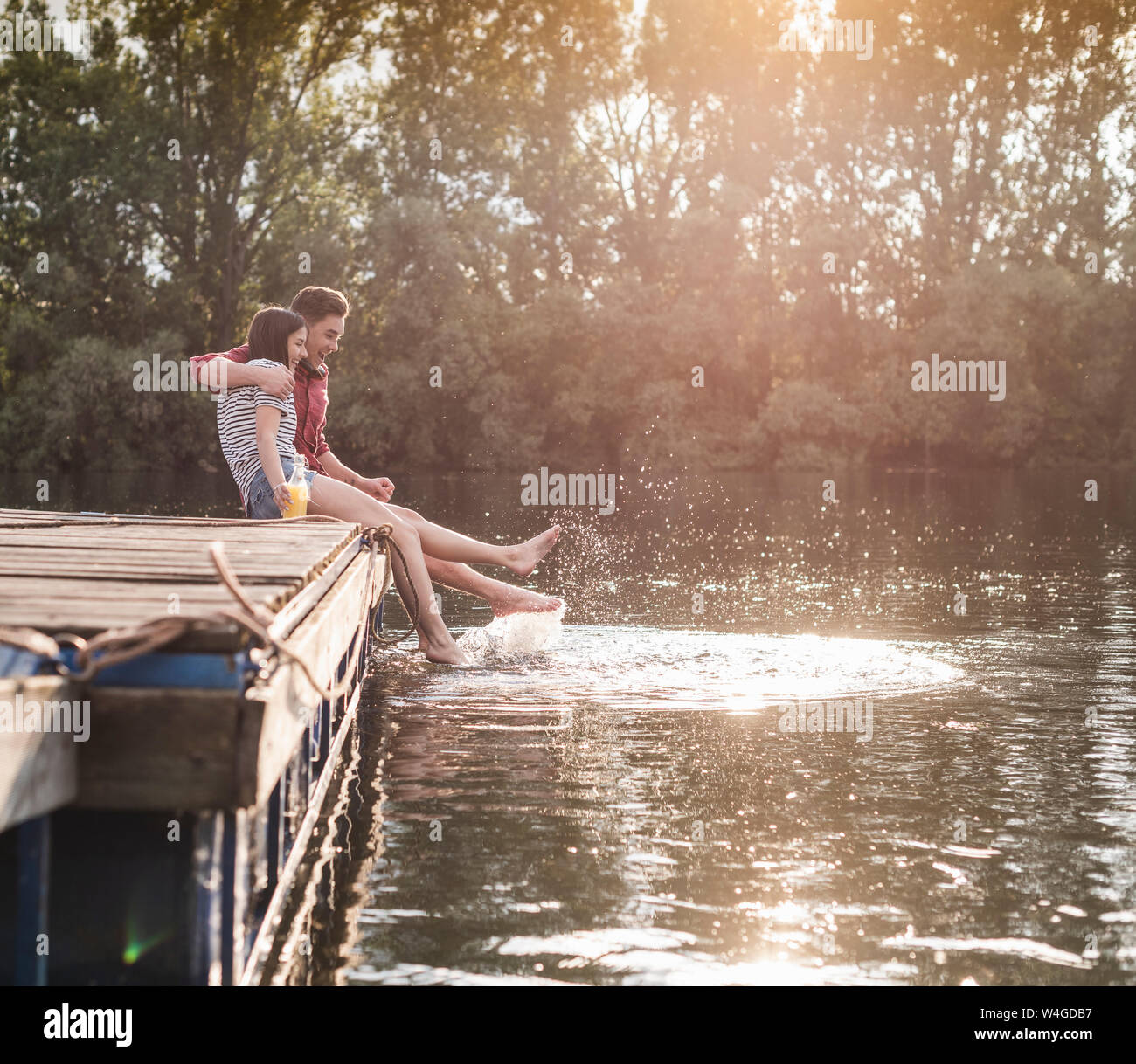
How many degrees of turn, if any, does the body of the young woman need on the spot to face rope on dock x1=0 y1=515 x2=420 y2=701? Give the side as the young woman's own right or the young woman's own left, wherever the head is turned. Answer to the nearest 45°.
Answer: approximately 90° to the young woman's own right

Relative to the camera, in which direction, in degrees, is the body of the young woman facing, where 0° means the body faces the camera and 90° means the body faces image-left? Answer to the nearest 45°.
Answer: approximately 270°
